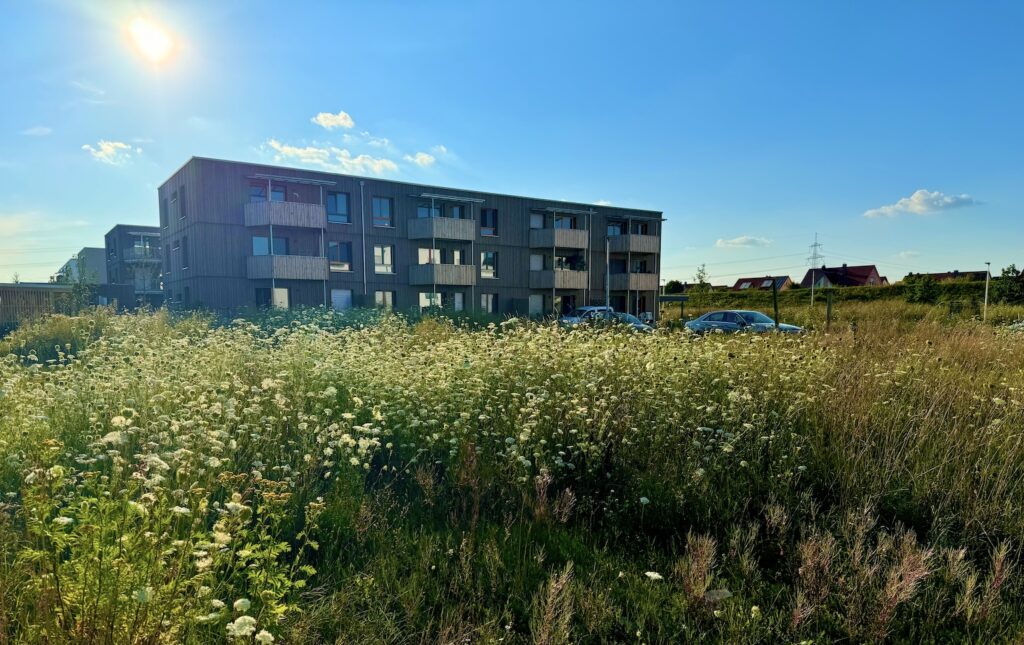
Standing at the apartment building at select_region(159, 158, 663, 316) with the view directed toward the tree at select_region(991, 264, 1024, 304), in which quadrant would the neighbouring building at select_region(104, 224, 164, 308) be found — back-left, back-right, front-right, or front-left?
back-left

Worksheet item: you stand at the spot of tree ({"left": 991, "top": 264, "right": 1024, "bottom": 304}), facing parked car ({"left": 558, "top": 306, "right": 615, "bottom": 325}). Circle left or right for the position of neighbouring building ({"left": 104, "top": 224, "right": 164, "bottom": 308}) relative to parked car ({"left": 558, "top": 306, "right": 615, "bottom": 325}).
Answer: right

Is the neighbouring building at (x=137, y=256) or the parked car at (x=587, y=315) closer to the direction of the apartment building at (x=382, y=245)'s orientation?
the parked car

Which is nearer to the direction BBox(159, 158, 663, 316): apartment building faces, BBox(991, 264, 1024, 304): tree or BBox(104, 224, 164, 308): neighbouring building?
the tree

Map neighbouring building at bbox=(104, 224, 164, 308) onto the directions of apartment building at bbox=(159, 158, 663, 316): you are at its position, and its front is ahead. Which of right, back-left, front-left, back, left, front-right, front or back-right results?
back

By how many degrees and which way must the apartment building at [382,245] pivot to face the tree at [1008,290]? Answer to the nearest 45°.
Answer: approximately 45° to its left

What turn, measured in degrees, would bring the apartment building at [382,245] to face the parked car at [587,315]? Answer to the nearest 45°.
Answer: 0° — it already faces it

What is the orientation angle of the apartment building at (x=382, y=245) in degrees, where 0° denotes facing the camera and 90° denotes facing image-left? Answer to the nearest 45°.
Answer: approximately 315°
